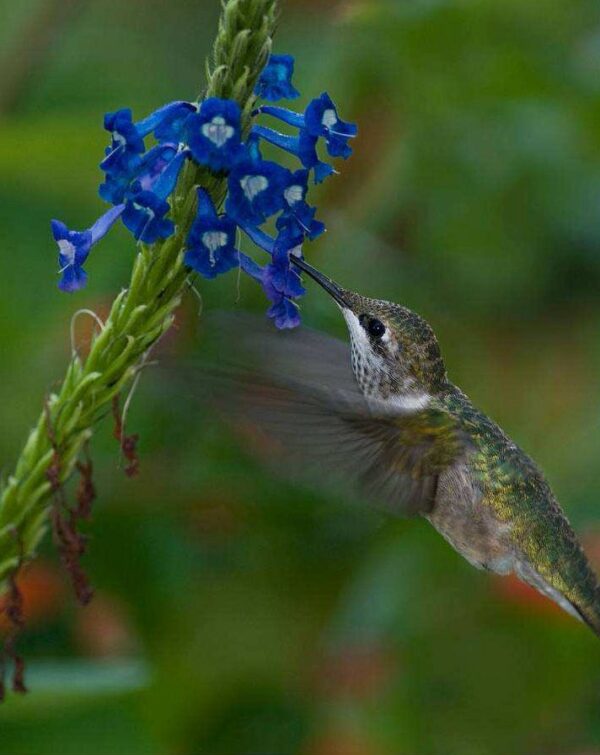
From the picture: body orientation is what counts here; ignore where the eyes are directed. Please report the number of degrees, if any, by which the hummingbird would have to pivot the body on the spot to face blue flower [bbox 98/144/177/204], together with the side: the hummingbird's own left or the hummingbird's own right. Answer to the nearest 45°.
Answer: approximately 45° to the hummingbird's own left

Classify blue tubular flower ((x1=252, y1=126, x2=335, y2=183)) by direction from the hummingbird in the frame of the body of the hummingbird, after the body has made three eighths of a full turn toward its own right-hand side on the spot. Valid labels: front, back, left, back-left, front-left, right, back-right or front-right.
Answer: back

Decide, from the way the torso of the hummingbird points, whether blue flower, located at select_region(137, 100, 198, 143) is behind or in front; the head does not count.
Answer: in front

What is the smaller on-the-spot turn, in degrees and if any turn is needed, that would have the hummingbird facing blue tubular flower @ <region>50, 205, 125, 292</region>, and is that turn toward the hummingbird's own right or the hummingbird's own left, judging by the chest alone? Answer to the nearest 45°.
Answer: approximately 45° to the hummingbird's own left

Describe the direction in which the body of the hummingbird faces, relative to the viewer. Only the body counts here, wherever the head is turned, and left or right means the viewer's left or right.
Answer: facing to the left of the viewer

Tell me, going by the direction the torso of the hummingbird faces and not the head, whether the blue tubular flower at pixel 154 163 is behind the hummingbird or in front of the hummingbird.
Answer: in front

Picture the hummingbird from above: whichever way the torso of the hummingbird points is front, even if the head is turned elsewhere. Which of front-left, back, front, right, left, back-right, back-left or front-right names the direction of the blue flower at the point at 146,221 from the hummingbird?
front-left

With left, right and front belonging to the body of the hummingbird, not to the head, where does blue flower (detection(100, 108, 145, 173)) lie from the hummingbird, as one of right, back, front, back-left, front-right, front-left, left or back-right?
front-left

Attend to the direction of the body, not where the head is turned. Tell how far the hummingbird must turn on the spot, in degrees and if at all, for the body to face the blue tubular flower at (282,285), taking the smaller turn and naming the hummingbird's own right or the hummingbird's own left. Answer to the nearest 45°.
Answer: approximately 45° to the hummingbird's own left
